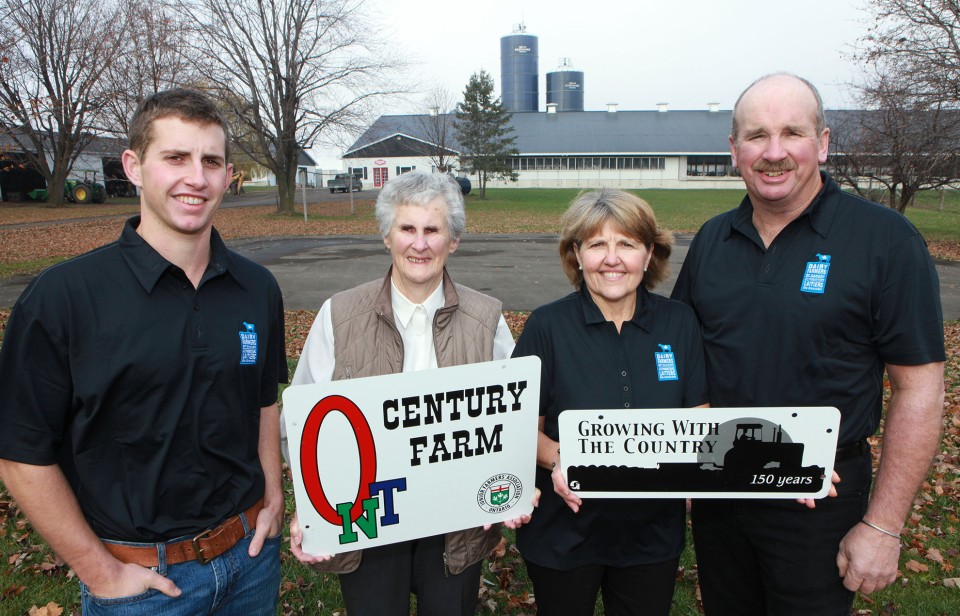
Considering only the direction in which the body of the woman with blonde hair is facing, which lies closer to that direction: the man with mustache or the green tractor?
the man with mustache

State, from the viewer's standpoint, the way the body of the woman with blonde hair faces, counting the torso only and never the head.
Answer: toward the camera

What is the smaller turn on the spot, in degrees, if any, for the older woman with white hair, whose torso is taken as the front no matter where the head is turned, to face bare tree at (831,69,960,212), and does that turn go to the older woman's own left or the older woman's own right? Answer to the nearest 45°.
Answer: approximately 135° to the older woman's own left

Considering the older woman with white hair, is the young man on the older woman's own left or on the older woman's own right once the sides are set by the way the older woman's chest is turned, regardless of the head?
on the older woman's own right

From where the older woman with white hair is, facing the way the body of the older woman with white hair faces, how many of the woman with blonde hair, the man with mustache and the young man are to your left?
2

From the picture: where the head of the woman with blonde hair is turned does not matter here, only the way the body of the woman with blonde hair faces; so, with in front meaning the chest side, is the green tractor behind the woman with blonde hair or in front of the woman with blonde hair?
behind

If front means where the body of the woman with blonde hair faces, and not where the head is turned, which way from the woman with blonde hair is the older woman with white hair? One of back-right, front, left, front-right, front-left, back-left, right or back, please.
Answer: right

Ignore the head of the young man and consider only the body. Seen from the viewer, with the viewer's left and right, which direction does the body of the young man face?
facing the viewer and to the right of the viewer

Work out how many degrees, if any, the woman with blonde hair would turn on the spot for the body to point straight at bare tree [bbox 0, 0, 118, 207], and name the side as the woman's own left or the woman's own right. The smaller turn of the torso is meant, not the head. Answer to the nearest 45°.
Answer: approximately 135° to the woman's own right

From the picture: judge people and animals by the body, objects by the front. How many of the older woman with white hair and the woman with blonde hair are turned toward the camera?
2
